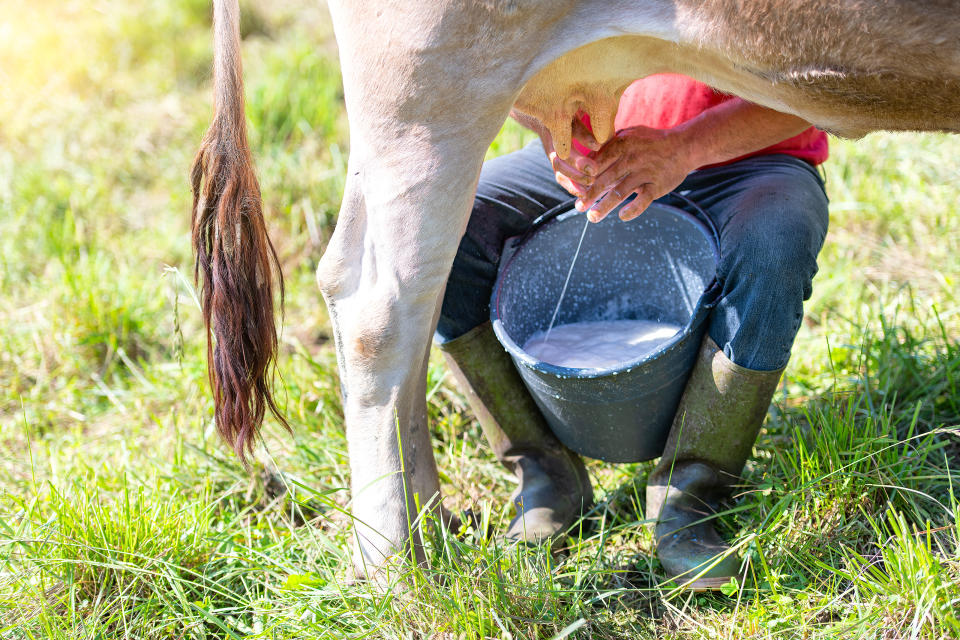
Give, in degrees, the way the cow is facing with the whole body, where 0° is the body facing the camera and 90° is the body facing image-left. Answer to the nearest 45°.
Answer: approximately 270°
